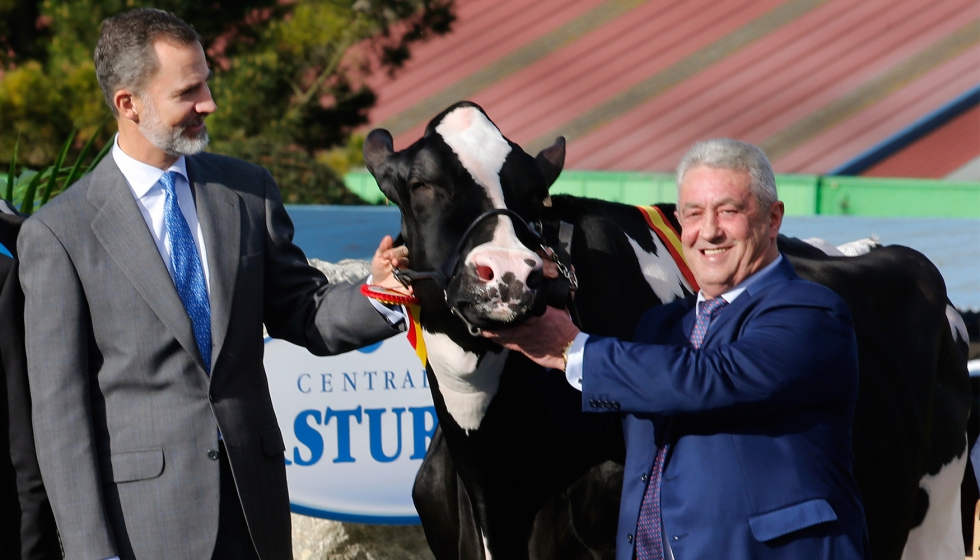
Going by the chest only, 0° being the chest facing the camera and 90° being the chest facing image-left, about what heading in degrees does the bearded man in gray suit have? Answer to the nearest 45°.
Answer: approximately 315°

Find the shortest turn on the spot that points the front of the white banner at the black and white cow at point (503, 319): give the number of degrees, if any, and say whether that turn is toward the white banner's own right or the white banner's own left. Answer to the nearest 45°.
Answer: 0° — it already faces it

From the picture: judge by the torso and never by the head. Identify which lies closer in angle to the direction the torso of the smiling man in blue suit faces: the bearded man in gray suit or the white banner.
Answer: the bearded man in gray suit

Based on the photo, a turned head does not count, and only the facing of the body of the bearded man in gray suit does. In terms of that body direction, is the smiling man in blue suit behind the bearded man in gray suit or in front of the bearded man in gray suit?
in front

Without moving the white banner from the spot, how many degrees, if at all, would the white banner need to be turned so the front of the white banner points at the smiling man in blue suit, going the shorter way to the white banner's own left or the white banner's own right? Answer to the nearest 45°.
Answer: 0° — it already faces them

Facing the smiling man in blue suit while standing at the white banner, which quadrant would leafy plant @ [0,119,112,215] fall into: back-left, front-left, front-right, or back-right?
back-right

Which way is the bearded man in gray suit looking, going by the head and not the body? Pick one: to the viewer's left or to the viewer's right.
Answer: to the viewer's right

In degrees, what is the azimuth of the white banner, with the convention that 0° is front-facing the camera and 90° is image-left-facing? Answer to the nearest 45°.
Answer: approximately 0°
